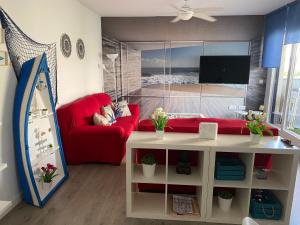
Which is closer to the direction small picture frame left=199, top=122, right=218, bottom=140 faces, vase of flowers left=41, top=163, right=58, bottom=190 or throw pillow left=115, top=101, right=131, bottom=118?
the vase of flowers

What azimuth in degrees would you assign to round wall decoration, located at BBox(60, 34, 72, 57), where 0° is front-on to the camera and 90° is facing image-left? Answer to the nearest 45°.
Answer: approximately 315°

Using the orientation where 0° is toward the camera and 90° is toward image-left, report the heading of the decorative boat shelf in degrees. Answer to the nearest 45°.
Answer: approximately 315°

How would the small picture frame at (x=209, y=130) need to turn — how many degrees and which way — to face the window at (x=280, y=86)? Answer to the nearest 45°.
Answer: approximately 135° to its left

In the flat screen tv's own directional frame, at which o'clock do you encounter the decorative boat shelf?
The decorative boat shelf is roughly at 1 o'clock from the flat screen tv.

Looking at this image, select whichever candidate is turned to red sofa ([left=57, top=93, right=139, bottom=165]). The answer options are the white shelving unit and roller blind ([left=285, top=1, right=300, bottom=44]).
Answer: the roller blind

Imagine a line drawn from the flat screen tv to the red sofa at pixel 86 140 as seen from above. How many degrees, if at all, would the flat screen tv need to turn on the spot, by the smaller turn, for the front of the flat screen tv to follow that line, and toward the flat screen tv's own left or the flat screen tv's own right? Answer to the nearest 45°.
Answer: approximately 45° to the flat screen tv's own right

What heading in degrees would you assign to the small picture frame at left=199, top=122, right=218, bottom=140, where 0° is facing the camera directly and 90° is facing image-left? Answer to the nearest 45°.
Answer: approximately 0°
